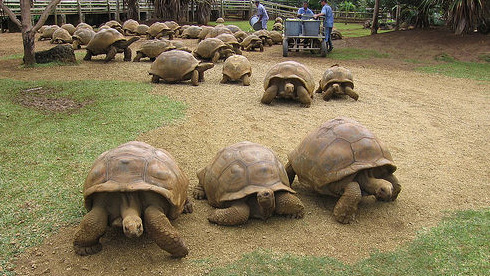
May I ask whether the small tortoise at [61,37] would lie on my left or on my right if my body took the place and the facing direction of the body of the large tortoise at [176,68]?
on my left

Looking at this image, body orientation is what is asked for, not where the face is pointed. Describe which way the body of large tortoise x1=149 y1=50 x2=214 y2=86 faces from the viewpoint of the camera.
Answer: to the viewer's right

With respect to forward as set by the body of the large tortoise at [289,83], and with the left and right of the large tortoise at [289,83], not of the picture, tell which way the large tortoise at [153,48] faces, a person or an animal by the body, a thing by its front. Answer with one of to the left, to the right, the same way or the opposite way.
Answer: to the right

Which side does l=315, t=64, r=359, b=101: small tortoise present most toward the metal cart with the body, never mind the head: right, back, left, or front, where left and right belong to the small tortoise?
back

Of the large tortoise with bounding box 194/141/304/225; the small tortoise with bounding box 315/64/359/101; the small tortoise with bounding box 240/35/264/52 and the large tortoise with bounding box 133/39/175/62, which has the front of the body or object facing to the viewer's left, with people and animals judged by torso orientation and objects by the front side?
the large tortoise with bounding box 133/39/175/62

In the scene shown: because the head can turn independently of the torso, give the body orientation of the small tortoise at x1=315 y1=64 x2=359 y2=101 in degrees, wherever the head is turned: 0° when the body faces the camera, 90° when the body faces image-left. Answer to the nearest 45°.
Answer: approximately 0°

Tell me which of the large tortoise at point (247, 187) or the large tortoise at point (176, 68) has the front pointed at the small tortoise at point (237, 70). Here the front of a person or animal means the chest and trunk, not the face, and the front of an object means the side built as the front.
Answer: the large tortoise at point (176, 68)

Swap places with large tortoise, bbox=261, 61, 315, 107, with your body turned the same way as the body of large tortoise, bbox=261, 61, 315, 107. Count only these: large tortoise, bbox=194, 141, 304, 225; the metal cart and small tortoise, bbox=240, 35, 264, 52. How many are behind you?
2

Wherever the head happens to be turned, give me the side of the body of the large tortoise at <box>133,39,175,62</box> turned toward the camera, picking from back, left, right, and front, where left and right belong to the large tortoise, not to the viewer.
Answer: left

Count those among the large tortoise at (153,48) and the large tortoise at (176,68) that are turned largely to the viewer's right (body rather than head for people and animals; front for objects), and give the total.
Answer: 1

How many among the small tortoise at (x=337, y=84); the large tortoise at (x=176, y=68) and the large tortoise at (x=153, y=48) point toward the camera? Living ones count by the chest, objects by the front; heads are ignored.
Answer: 1
